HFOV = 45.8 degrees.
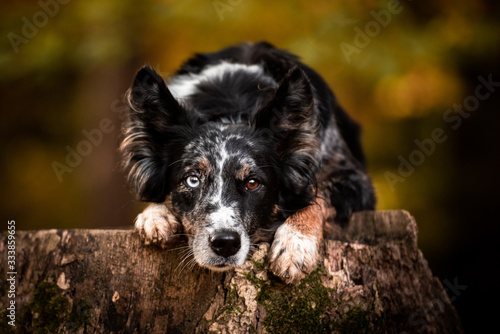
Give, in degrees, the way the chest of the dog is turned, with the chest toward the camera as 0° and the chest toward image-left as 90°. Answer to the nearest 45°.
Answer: approximately 0°
